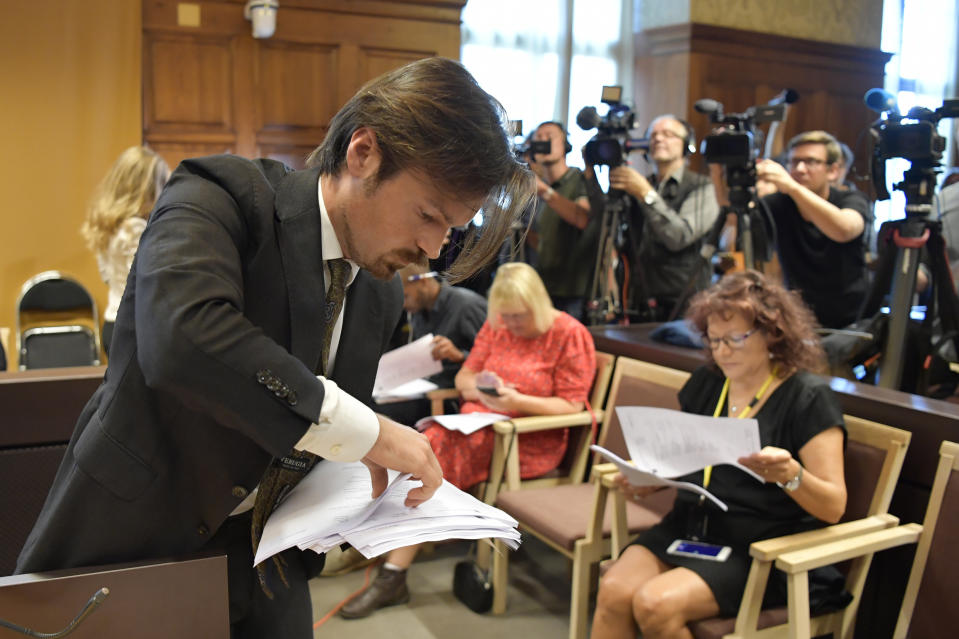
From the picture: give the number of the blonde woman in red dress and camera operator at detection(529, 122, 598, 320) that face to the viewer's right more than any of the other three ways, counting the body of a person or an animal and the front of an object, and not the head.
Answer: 0

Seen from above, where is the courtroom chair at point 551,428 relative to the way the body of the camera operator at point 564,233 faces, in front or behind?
in front

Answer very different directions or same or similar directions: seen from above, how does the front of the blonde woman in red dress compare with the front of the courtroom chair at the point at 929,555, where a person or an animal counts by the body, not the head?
same or similar directions

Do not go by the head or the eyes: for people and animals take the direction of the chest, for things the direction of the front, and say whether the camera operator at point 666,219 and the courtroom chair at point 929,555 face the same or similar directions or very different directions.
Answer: same or similar directions

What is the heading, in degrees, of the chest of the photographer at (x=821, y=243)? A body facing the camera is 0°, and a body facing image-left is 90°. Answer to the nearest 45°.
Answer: approximately 45°

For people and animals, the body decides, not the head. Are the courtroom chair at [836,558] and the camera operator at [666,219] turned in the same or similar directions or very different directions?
same or similar directions

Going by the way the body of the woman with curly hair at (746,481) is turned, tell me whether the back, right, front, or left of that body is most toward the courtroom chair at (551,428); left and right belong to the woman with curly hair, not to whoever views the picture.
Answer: right

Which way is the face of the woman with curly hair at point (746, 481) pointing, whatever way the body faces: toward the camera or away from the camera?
toward the camera

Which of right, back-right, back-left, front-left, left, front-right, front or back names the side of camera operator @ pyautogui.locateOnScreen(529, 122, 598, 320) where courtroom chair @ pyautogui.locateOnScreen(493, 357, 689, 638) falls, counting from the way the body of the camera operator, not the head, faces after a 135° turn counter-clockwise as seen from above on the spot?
right

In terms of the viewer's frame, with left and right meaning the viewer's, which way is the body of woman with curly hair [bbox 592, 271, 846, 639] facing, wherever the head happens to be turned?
facing the viewer and to the left of the viewer

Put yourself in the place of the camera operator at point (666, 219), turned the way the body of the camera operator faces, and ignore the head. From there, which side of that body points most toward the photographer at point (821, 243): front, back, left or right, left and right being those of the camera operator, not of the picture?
left

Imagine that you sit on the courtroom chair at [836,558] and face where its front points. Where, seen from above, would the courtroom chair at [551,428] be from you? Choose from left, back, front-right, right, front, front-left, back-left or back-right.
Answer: right

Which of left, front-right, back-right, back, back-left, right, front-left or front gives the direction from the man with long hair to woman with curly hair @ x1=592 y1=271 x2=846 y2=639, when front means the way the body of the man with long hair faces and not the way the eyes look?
left

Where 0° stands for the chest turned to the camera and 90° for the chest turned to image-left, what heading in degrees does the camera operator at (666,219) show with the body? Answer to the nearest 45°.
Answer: approximately 45°

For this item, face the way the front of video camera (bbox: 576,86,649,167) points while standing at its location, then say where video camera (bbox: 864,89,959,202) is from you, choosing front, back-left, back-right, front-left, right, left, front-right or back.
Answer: left
